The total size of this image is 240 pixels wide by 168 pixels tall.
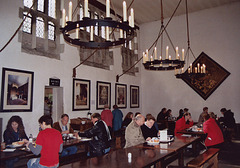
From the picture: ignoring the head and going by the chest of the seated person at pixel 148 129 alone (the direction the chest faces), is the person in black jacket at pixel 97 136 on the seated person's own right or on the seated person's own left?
on the seated person's own right

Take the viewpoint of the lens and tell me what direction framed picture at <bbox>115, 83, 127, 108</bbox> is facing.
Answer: facing the viewer and to the right of the viewer

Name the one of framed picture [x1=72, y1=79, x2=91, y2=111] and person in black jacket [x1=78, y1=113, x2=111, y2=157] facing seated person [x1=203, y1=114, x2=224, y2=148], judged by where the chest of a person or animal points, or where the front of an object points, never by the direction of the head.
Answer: the framed picture

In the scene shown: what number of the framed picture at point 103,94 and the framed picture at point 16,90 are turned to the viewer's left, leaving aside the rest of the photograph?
0

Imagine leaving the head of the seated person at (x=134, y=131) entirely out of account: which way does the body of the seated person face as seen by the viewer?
to the viewer's right

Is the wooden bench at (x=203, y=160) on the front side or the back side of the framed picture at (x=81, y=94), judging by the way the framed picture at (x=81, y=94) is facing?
on the front side

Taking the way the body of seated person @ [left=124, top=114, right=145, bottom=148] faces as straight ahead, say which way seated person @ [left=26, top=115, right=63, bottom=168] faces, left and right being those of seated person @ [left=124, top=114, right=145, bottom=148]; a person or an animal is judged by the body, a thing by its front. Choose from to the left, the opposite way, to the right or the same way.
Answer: the opposite way

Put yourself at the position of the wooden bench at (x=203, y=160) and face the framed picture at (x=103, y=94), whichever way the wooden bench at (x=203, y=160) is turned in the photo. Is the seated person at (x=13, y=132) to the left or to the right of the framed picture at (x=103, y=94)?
left
